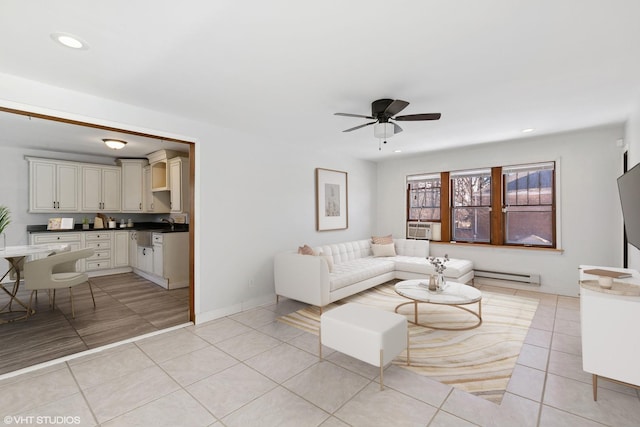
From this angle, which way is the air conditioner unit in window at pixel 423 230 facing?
toward the camera

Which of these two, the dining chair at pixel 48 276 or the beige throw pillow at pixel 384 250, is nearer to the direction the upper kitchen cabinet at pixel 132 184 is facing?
the dining chair

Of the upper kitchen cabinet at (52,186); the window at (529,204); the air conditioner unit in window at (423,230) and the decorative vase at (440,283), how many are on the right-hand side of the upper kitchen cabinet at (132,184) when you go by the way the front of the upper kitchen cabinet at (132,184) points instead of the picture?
1

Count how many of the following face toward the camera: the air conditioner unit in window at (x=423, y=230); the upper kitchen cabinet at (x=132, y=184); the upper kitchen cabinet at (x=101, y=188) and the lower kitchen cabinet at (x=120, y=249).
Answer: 4

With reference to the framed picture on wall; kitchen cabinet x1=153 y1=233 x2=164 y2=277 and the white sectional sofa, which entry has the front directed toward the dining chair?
the kitchen cabinet

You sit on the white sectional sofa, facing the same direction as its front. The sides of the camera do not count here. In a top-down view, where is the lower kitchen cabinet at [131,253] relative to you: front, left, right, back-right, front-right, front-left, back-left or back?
back-right

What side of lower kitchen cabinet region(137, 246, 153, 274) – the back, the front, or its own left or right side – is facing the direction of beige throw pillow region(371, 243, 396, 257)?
left

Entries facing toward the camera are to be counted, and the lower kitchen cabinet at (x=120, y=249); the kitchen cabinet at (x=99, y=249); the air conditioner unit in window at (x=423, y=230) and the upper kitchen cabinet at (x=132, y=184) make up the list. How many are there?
4

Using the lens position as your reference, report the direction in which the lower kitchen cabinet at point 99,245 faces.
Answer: facing the viewer

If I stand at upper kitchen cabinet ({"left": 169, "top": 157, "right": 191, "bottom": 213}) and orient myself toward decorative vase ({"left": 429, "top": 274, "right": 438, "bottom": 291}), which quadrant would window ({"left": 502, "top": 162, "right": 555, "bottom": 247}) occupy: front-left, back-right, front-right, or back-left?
front-left

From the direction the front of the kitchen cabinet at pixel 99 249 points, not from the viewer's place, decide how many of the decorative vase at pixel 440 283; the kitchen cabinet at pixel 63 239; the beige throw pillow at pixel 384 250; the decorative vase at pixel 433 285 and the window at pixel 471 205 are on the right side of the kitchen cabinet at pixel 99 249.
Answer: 1

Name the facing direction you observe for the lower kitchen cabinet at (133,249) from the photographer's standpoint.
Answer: facing the viewer and to the left of the viewer
